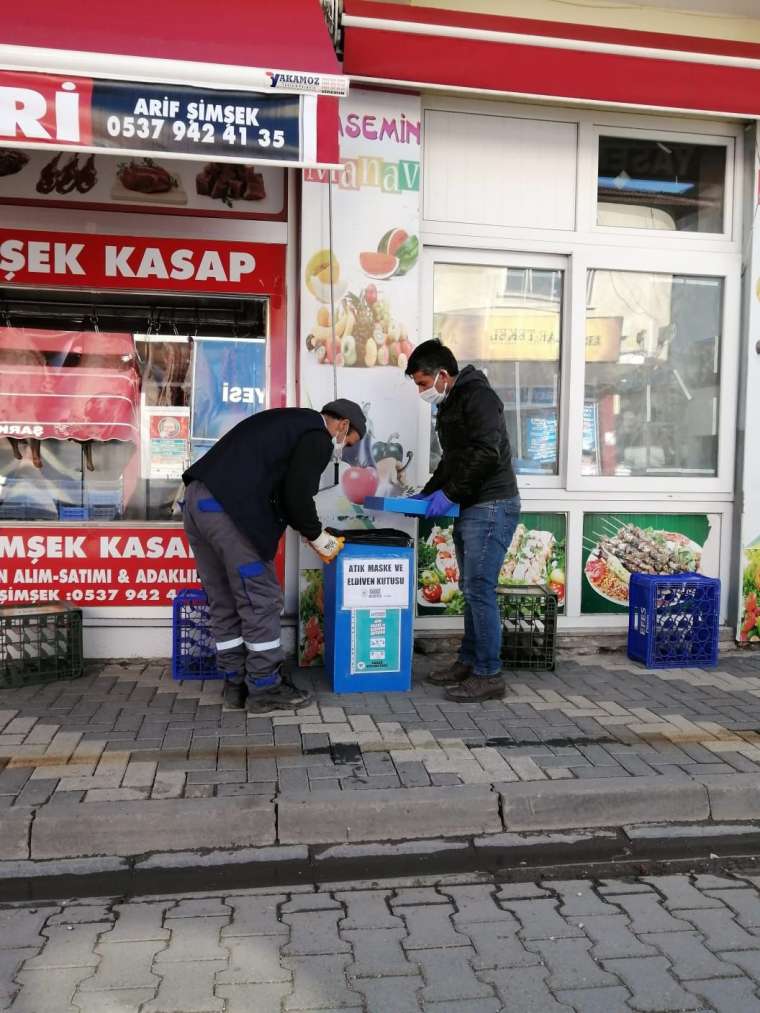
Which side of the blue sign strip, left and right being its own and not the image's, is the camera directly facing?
front

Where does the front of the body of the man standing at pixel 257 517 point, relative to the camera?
to the viewer's right

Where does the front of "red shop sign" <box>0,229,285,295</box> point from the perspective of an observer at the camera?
facing the viewer

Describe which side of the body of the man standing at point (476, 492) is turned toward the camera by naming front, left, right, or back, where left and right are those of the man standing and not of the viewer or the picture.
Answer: left

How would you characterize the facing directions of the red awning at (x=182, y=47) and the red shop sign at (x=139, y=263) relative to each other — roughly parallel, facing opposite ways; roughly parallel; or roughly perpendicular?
roughly parallel

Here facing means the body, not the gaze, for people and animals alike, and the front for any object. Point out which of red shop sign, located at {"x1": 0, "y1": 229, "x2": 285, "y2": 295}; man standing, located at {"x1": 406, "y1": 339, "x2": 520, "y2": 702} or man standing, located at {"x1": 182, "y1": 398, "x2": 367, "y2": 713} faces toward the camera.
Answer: the red shop sign

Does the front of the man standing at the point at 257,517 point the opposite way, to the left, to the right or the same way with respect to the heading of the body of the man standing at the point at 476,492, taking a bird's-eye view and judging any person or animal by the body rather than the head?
the opposite way

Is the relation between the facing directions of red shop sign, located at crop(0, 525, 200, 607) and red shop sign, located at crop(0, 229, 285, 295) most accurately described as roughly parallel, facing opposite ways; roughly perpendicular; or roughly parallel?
roughly parallel

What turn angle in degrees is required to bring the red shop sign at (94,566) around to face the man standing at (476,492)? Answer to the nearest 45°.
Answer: approximately 45° to its left

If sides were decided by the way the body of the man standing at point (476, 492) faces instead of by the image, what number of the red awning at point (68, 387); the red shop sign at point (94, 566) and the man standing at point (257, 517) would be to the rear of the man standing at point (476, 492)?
0

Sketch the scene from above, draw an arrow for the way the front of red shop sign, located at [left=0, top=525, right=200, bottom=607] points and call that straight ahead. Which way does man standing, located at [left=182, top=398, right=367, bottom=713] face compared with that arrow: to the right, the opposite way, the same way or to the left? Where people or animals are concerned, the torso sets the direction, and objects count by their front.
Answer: to the left

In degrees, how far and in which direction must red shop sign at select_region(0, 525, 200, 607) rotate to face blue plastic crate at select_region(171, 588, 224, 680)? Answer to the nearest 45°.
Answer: approximately 45° to its left

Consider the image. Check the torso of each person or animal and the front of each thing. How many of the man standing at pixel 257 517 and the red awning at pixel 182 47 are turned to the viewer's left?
0

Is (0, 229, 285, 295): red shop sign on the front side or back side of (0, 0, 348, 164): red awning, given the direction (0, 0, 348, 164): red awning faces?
on the back side

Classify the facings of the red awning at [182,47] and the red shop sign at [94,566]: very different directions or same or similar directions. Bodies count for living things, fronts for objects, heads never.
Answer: same or similar directions
